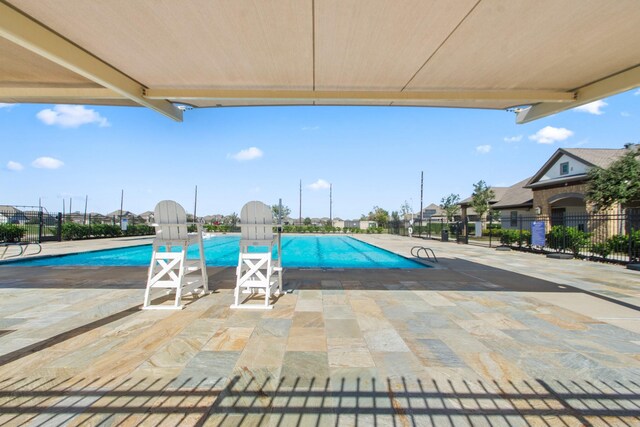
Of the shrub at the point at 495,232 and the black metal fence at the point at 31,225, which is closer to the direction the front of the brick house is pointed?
the black metal fence

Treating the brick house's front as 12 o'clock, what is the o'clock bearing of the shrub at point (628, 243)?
The shrub is roughly at 10 o'clock from the brick house.

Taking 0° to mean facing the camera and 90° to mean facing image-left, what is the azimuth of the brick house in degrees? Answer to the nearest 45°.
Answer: approximately 45°

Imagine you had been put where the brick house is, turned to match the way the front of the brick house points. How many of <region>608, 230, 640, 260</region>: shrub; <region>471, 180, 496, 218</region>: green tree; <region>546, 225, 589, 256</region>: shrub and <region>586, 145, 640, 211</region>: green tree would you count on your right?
1

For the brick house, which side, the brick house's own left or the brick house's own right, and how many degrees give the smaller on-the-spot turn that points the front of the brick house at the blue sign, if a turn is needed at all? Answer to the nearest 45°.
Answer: approximately 45° to the brick house's own left

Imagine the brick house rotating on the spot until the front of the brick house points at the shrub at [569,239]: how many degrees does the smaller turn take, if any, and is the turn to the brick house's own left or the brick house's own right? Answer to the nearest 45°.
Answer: approximately 45° to the brick house's own left
